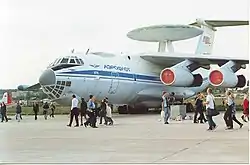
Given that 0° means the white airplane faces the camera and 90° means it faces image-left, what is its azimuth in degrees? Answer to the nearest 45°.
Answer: approximately 45°

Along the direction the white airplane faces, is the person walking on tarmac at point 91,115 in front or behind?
in front
